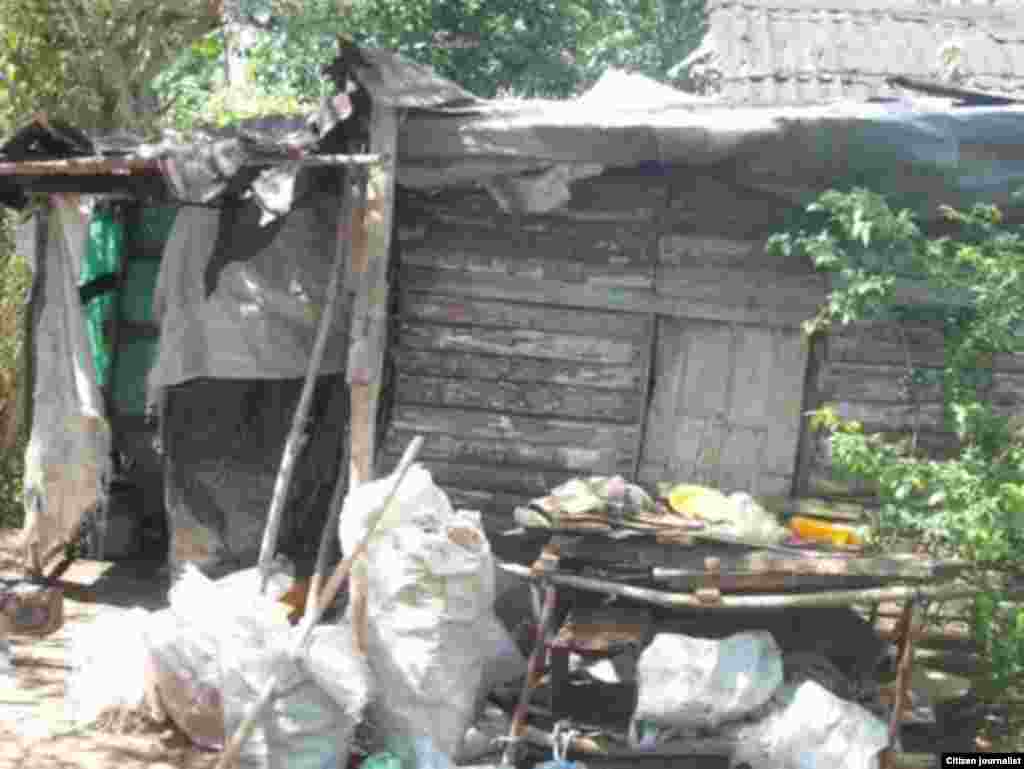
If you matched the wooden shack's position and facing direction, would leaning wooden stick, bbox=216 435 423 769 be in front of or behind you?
in front

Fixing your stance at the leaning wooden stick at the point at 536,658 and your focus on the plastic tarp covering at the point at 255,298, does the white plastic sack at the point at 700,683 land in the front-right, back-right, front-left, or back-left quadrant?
back-right

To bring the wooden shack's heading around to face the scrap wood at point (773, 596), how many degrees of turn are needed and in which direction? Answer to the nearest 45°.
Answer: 0° — it already faces it

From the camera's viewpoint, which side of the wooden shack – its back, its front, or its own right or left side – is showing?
front

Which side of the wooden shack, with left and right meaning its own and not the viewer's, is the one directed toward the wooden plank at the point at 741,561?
front

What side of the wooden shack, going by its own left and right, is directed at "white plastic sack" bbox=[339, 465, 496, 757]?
front

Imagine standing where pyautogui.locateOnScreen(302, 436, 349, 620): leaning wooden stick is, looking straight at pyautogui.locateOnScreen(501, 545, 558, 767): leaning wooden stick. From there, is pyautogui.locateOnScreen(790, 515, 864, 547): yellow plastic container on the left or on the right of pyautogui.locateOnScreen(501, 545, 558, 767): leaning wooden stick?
left

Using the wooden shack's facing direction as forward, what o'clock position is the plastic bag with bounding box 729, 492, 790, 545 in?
The plastic bag is roughly at 11 o'clock from the wooden shack.

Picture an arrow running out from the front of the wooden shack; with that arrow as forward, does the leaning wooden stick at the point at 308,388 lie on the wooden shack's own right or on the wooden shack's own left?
on the wooden shack's own right

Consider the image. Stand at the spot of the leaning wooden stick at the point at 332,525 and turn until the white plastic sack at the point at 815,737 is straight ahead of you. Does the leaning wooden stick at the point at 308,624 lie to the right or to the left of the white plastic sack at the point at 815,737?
right

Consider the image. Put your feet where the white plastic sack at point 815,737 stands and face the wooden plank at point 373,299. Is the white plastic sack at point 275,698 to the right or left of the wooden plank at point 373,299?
left

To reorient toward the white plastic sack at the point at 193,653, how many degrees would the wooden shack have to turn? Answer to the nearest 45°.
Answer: approximately 45° to its right
